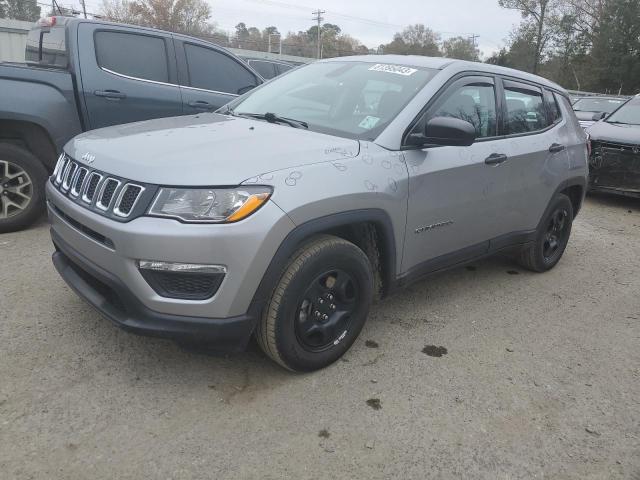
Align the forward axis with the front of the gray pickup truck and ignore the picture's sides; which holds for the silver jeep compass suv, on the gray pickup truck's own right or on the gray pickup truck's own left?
on the gray pickup truck's own right

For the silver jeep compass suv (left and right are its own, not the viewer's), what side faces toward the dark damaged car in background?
back

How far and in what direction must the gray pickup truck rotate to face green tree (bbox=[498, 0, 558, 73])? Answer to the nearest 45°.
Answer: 0° — it already faces it

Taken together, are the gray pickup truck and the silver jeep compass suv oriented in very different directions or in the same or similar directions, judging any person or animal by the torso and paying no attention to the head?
very different directions

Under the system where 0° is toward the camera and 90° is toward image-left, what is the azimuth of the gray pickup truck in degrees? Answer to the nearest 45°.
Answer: approximately 225°

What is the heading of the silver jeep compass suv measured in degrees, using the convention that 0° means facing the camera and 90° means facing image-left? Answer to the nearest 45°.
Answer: approximately 45°

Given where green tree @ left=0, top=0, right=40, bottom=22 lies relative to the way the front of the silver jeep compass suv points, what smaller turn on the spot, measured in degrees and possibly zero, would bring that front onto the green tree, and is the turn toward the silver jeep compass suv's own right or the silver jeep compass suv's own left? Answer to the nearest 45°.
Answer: approximately 90° to the silver jeep compass suv's own right
